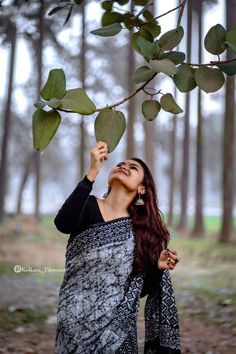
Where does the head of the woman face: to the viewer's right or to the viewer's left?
to the viewer's left

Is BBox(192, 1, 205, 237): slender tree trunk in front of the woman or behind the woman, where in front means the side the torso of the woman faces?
behind

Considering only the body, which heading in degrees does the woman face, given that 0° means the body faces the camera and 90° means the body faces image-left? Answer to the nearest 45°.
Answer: approximately 45°

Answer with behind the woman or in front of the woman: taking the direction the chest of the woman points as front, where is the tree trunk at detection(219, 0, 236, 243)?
behind
